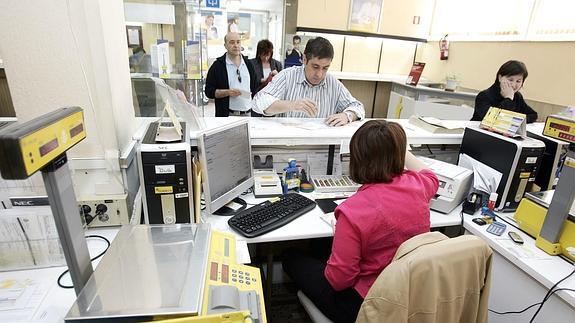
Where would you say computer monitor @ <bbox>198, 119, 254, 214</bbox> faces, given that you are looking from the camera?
facing the viewer and to the right of the viewer

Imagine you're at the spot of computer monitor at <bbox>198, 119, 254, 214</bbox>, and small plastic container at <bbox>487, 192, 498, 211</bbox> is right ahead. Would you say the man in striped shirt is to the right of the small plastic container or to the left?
left

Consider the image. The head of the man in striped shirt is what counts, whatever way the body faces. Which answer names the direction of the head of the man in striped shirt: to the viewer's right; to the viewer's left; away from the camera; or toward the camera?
toward the camera

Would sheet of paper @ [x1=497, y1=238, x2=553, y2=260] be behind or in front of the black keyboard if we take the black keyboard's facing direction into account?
in front

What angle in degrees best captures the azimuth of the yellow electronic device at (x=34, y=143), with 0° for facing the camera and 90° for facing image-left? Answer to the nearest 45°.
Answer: approximately 315°

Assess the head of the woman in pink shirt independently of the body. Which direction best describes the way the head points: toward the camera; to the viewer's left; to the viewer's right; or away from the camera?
away from the camera

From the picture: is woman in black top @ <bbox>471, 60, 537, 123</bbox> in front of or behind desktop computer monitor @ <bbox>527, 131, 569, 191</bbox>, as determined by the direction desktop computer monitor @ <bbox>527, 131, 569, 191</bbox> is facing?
behind

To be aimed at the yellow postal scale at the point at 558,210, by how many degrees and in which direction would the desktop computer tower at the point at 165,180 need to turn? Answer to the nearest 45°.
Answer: approximately 90° to its left

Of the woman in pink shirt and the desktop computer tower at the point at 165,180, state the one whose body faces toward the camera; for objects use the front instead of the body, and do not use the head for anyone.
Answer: the desktop computer tower

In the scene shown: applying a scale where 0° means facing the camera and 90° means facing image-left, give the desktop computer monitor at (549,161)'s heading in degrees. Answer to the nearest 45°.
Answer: approximately 315°

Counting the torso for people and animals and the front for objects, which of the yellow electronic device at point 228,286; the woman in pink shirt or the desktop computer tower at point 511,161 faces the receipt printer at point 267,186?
the woman in pink shirt

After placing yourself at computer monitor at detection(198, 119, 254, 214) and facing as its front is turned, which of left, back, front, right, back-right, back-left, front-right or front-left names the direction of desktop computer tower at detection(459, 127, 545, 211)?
front-left

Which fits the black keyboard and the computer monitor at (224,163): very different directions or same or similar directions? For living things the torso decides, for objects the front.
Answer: same or similar directions

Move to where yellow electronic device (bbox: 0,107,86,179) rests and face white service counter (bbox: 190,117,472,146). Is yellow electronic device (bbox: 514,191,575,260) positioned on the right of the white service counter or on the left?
right

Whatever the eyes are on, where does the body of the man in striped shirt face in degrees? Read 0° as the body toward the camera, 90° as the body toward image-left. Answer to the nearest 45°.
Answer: approximately 0°

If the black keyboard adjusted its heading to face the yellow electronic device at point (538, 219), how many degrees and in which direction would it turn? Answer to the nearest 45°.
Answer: approximately 45° to its left
